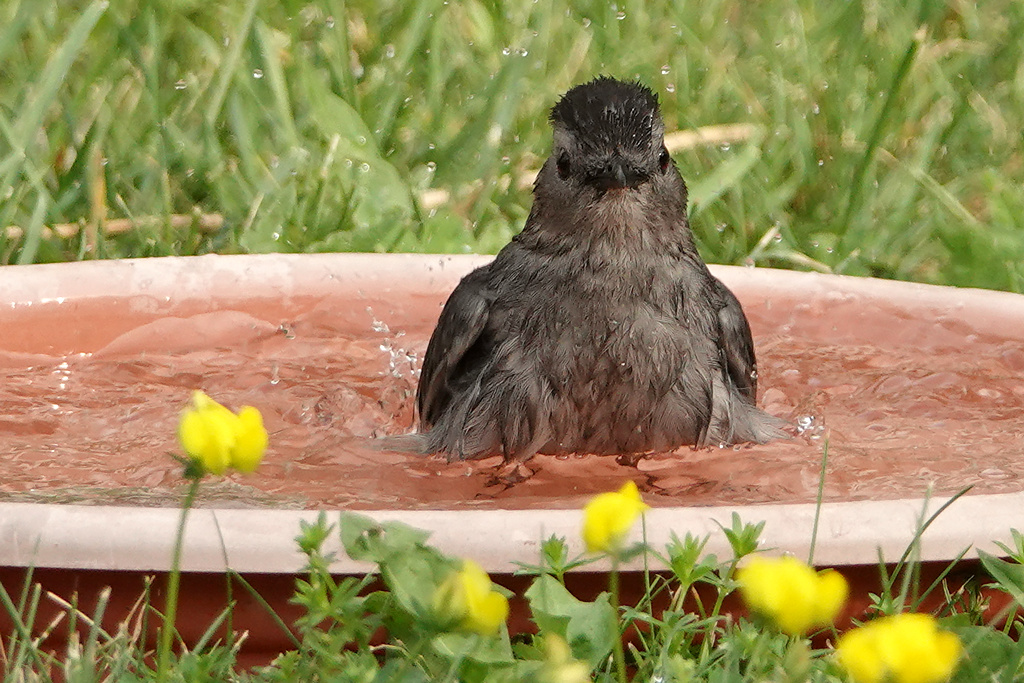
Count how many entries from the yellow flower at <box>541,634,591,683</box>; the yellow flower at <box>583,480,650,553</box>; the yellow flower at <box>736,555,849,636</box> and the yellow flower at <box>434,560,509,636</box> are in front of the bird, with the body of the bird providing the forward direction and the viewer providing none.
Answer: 4

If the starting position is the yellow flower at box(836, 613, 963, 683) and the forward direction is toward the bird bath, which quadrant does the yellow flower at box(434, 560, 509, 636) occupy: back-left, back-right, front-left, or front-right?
front-left

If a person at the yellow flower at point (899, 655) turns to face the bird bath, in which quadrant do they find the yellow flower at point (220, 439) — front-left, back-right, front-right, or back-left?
front-left

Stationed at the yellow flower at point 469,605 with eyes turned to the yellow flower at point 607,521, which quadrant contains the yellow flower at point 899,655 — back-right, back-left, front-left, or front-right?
front-right

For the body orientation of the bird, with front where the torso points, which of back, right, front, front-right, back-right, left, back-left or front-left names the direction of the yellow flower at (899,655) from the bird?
front

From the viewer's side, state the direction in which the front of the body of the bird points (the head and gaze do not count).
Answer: toward the camera

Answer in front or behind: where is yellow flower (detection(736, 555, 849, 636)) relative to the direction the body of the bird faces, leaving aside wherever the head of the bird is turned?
in front

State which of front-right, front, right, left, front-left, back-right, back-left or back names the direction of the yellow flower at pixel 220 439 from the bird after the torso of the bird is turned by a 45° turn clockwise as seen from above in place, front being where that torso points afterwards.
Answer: front-left

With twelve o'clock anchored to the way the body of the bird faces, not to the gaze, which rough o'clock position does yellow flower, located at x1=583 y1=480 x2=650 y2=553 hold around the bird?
The yellow flower is roughly at 12 o'clock from the bird.

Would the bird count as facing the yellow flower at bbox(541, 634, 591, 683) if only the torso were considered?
yes

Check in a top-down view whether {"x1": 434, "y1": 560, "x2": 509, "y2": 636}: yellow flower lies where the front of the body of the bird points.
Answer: yes
